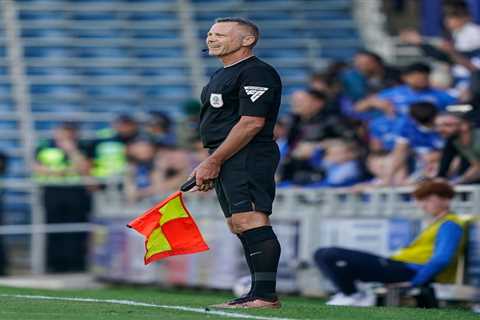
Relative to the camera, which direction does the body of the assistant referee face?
to the viewer's left

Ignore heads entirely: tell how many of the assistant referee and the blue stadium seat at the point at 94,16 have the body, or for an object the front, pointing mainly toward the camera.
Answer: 1

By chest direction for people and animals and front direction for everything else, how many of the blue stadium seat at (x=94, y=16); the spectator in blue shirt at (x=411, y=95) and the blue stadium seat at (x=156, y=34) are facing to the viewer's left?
0

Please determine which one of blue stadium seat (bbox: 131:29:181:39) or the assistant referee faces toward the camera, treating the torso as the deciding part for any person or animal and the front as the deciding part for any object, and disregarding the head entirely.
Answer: the blue stadium seat

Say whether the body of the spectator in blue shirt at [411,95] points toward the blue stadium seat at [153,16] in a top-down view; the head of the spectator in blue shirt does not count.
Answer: no

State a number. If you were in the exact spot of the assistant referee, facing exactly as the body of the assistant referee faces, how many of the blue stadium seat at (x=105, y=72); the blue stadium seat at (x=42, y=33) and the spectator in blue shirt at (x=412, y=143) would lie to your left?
0

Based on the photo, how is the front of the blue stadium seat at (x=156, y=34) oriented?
toward the camera

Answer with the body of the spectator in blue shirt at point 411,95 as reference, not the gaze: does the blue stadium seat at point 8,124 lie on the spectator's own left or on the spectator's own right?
on the spectator's own right

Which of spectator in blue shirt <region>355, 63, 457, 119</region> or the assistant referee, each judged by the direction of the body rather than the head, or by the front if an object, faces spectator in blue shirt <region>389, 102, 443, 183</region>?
spectator in blue shirt <region>355, 63, 457, 119</region>

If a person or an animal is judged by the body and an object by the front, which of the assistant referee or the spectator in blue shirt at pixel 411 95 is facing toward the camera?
the spectator in blue shirt

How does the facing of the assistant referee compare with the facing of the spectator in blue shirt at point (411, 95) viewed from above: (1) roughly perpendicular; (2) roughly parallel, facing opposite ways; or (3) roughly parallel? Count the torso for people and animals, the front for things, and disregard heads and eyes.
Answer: roughly perpendicular

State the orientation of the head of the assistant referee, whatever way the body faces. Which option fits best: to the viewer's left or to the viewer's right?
to the viewer's left

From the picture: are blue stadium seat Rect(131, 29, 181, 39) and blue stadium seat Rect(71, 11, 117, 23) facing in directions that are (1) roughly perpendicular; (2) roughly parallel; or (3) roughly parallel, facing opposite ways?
roughly parallel

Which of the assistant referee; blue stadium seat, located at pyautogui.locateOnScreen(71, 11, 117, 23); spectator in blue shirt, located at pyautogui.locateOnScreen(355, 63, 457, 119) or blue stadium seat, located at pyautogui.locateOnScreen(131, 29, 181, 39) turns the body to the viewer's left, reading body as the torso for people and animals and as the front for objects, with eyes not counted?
the assistant referee

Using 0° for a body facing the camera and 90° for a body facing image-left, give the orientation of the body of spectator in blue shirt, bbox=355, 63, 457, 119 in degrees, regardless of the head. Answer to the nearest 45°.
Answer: approximately 0°
